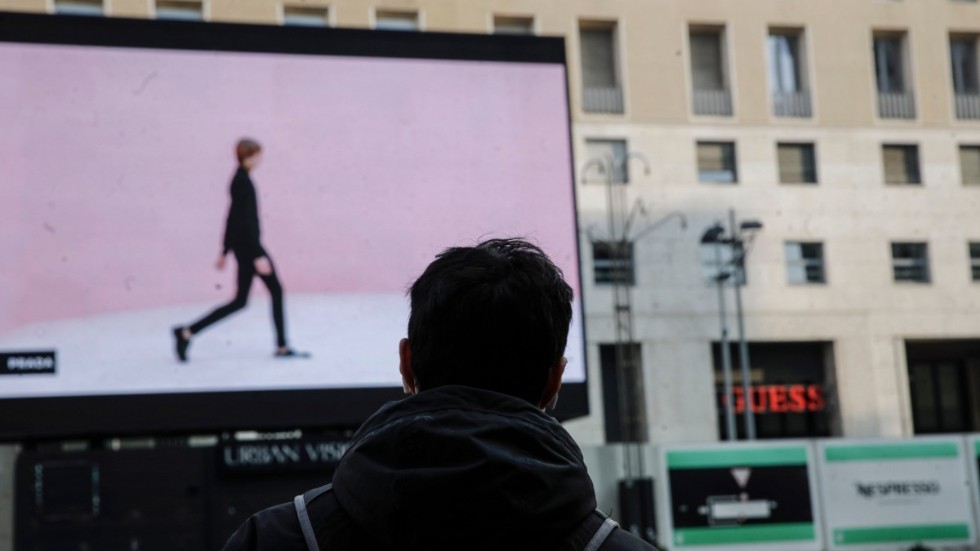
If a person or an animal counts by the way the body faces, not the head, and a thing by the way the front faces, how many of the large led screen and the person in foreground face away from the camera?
1

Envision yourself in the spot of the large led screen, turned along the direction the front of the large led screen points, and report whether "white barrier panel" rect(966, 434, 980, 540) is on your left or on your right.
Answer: on your left

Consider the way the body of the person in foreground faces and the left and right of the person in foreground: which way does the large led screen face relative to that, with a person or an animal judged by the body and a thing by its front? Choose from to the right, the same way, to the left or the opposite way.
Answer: the opposite way

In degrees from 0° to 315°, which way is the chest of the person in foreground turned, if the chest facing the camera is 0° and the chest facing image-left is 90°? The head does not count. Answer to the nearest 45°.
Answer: approximately 180°

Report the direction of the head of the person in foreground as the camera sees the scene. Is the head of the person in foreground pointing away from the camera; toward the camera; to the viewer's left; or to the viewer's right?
away from the camera

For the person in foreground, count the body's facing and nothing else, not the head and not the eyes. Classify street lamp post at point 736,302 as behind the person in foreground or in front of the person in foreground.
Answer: in front

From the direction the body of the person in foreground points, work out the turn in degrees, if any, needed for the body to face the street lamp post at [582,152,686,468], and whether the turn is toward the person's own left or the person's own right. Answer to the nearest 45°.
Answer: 0° — they already face it

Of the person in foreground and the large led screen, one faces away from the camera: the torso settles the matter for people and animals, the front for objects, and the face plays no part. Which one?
the person in foreground

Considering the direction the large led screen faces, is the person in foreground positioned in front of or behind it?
in front

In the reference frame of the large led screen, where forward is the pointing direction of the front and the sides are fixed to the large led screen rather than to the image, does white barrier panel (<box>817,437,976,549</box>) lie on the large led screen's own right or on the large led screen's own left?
on the large led screen's own left
